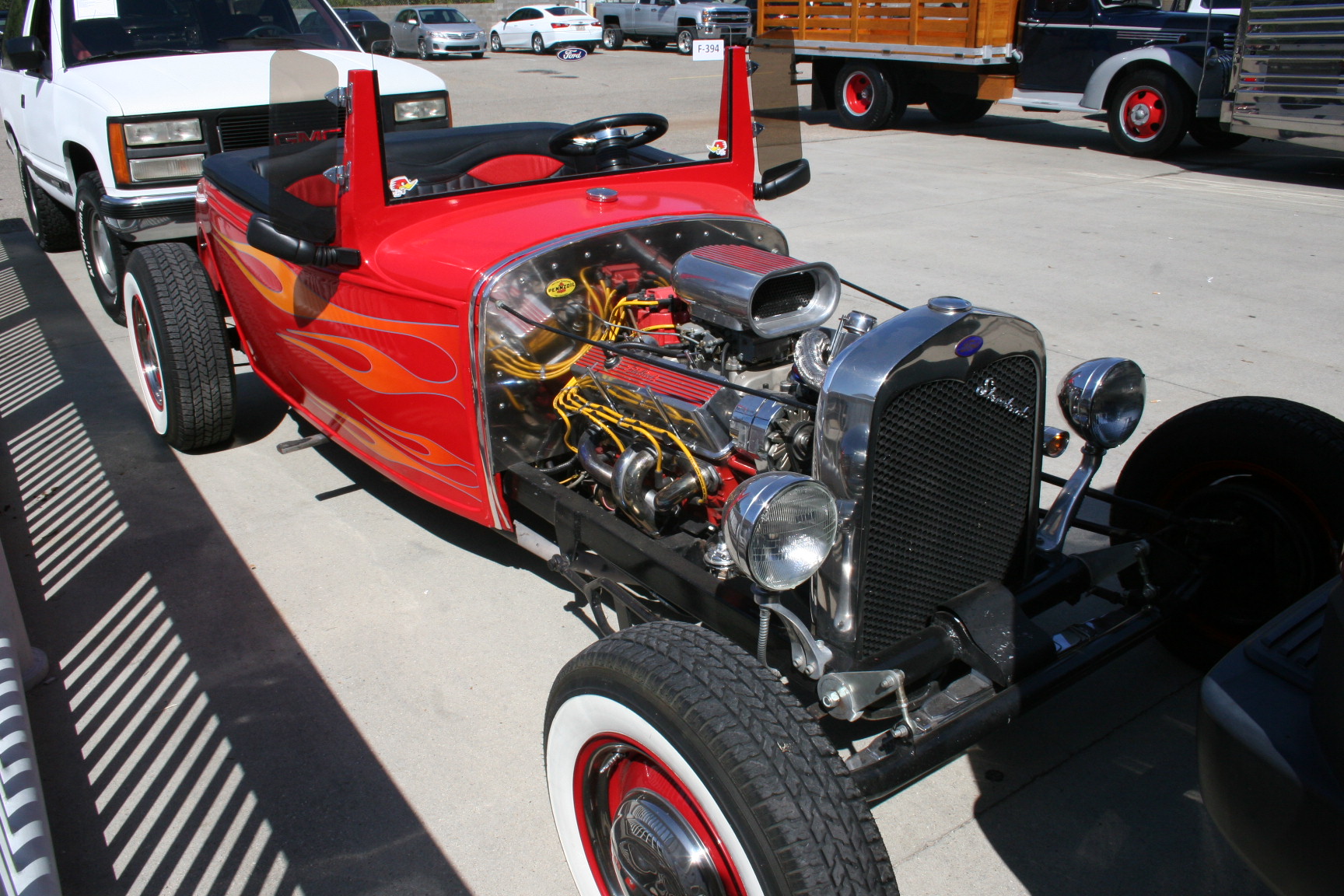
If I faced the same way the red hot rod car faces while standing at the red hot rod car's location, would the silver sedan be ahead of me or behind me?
behind

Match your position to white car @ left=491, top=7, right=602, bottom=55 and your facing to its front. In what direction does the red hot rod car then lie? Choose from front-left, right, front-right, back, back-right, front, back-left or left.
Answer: back-left

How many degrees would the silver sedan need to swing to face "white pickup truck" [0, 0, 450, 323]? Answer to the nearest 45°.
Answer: approximately 45° to its right

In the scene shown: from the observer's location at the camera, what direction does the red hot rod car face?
facing the viewer and to the right of the viewer

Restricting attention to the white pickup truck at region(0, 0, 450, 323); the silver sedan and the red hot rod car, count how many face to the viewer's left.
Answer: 0

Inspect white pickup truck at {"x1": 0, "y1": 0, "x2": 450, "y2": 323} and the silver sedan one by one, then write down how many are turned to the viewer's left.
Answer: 0

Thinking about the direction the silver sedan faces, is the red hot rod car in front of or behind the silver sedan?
in front

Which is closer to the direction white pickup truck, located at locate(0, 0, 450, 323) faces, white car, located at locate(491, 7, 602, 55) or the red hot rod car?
the red hot rod car

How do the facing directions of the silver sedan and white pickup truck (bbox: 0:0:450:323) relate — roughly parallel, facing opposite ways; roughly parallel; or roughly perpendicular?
roughly parallel

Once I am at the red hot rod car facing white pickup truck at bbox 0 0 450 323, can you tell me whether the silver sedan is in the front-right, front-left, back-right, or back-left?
front-right

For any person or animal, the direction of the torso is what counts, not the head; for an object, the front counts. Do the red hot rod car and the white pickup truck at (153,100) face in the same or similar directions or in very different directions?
same or similar directions

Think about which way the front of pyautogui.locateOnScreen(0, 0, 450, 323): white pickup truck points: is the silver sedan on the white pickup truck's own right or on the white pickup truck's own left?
on the white pickup truck's own left

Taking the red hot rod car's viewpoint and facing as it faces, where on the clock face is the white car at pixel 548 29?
The white car is roughly at 7 o'clock from the red hot rod car.
